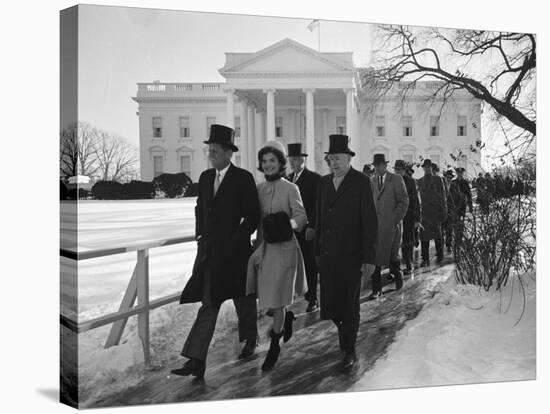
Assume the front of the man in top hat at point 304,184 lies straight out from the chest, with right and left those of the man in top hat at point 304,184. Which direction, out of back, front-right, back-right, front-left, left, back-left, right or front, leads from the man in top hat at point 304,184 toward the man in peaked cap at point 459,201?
back

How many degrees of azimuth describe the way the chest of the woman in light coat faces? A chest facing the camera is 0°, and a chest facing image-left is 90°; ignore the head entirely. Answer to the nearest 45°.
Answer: approximately 45°

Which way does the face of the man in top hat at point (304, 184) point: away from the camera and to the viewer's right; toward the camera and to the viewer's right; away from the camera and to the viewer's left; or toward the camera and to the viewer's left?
toward the camera and to the viewer's left

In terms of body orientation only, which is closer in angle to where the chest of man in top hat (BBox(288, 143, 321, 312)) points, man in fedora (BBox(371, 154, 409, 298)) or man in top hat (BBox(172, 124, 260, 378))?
the man in top hat (BBox(172, 124, 260, 378))

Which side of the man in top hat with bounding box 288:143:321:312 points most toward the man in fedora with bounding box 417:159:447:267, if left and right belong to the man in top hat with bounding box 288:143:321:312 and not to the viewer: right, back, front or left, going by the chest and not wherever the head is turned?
back

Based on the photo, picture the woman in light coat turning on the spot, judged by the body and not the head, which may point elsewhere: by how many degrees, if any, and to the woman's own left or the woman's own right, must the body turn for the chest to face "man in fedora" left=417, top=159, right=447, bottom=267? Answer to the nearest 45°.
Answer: approximately 180°

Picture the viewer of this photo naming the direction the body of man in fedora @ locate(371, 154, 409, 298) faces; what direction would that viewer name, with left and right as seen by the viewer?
facing the viewer and to the left of the viewer

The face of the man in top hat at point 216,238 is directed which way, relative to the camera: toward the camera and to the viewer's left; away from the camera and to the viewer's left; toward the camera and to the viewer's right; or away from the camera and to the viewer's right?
toward the camera and to the viewer's left

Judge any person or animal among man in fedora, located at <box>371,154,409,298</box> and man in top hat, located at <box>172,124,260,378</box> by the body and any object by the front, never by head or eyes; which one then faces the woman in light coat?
the man in fedora

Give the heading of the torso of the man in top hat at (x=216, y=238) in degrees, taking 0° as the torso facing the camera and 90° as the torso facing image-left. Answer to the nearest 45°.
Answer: approximately 45°
